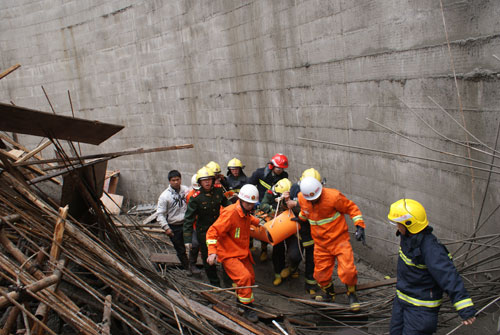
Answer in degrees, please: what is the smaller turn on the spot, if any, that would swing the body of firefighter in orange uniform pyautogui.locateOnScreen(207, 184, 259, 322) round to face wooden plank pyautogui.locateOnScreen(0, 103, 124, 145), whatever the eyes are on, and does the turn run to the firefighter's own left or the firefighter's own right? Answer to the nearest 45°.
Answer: approximately 135° to the firefighter's own right

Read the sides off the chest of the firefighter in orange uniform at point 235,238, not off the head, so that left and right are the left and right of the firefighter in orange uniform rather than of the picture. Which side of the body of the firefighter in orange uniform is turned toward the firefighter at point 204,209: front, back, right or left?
back

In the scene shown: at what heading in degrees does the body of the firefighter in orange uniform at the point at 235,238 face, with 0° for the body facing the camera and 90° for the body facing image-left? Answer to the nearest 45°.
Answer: approximately 315°

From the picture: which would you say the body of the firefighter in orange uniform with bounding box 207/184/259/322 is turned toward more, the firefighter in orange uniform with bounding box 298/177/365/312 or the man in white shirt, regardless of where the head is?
the firefighter in orange uniform

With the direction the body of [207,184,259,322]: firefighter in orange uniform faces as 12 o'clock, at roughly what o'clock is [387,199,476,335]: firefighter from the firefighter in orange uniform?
The firefighter is roughly at 12 o'clock from the firefighter in orange uniform.

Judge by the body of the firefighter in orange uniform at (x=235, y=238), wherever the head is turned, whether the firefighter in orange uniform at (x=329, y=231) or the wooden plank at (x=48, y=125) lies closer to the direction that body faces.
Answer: the firefighter in orange uniform

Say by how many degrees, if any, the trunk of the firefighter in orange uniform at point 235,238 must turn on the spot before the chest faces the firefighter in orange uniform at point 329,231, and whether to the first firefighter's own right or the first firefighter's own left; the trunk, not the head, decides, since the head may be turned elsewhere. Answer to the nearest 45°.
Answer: approximately 45° to the first firefighter's own left

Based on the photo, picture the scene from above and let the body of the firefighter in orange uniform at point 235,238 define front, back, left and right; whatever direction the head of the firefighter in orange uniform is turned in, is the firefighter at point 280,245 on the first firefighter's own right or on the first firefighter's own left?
on the first firefighter's own left

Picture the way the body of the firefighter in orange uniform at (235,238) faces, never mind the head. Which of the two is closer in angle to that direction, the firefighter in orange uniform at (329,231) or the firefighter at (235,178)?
the firefighter in orange uniform

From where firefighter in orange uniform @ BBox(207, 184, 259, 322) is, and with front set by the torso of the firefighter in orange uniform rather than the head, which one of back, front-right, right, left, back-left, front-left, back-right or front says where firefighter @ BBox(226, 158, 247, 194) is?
back-left
